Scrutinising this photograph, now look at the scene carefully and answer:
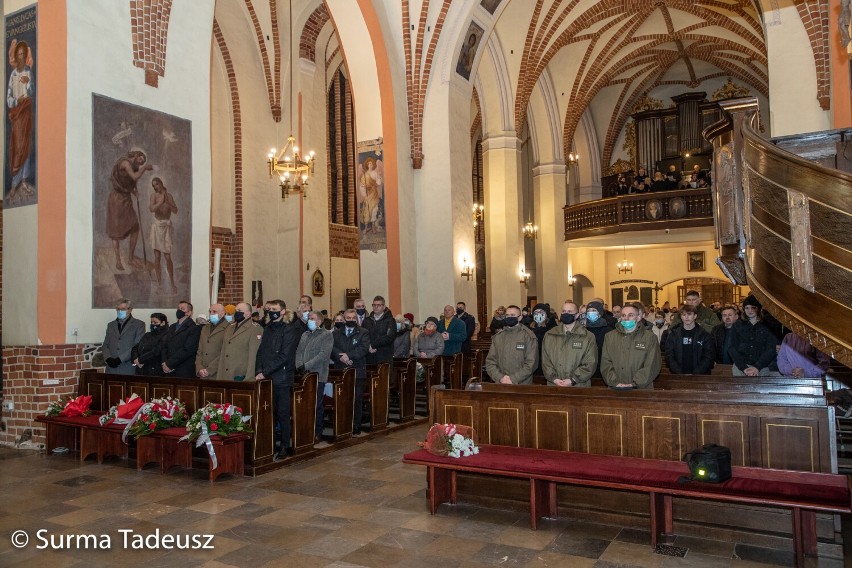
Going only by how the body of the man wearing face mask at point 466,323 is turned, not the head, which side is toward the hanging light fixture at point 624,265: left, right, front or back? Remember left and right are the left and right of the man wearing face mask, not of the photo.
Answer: back

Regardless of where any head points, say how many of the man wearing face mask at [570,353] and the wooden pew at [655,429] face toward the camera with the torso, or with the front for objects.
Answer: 2

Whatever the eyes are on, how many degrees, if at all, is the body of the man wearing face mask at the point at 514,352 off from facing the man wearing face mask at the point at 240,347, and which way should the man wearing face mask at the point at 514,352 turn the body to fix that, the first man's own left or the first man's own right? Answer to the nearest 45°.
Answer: approximately 45° to the first man's own right

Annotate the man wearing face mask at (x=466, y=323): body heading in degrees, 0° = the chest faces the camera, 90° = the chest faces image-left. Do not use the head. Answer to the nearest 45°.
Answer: approximately 45°

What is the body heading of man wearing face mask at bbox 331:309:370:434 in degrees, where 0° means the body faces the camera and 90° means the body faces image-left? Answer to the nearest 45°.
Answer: approximately 0°

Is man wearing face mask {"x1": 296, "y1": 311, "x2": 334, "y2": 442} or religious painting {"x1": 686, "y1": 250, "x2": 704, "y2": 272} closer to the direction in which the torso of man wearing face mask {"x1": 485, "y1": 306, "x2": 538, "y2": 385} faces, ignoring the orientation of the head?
the man wearing face mask

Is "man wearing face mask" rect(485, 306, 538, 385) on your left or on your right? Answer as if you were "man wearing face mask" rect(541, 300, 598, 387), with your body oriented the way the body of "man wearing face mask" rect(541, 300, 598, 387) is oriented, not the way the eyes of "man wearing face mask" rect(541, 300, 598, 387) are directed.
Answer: on your right

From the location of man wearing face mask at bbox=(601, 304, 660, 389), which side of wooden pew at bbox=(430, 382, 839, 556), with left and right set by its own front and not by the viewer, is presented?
back
